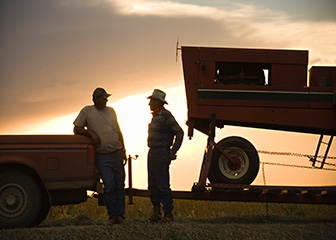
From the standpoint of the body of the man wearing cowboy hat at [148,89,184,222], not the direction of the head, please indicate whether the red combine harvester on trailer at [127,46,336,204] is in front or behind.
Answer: behind

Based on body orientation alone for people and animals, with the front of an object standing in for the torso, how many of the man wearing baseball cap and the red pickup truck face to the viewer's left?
1

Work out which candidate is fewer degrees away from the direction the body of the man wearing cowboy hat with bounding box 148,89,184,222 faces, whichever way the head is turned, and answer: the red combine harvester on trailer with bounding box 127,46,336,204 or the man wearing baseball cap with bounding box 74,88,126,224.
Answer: the man wearing baseball cap

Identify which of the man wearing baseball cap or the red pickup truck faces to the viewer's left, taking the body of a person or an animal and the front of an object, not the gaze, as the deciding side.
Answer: the red pickup truck

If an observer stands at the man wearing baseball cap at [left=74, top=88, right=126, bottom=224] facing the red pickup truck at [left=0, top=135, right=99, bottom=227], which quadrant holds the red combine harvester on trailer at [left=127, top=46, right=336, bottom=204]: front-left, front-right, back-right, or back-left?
back-right

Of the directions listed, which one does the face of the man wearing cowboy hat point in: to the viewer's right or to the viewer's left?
to the viewer's left

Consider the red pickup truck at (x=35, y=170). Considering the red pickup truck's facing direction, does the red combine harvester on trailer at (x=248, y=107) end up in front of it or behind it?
behind

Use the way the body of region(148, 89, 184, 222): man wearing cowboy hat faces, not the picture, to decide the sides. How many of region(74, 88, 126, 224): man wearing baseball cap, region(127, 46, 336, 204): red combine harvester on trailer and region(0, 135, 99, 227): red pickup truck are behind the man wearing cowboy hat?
1

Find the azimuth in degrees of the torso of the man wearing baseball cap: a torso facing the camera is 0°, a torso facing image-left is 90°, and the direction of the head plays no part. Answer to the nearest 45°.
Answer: approximately 315°

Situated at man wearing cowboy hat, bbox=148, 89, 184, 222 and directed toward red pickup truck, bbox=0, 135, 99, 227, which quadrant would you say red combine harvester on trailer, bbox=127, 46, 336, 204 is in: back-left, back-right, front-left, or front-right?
back-right

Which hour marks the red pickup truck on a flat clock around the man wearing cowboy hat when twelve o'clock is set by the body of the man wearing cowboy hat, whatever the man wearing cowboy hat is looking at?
The red pickup truck is roughly at 1 o'clock from the man wearing cowboy hat.

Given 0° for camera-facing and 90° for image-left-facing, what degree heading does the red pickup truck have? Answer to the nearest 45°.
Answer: approximately 90°

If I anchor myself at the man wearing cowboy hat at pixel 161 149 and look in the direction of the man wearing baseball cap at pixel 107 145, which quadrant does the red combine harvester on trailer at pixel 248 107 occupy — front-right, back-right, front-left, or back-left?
back-right

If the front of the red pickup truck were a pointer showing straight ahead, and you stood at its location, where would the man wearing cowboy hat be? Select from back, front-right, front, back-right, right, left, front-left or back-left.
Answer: back

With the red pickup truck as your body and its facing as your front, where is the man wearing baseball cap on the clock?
The man wearing baseball cap is roughly at 6 o'clock from the red pickup truck.
